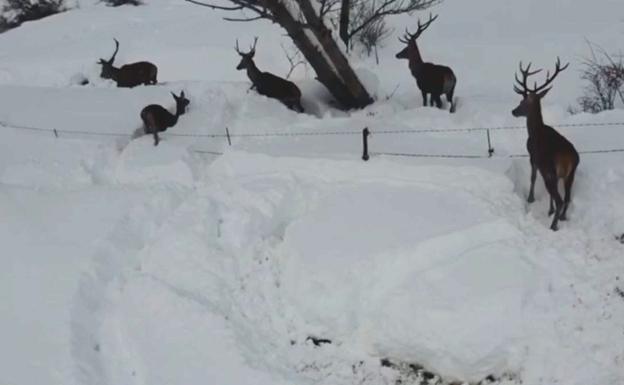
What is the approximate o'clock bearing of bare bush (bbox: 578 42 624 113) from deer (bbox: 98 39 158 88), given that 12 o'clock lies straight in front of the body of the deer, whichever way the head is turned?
The bare bush is roughly at 7 o'clock from the deer.

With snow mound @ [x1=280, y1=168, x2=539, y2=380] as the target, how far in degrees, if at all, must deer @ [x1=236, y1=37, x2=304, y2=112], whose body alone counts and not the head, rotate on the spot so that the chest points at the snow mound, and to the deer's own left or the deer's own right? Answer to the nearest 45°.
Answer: approximately 90° to the deer's own left

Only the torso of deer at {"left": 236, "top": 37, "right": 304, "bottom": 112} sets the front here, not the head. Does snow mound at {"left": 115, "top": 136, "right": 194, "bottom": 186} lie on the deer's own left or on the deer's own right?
on the deer's own left

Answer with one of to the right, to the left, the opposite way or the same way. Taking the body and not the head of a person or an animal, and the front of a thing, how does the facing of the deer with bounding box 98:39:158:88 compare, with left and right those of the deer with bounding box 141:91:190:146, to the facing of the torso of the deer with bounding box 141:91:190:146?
the opposite way

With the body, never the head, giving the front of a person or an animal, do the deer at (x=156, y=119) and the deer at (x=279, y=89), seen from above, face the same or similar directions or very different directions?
very different directions

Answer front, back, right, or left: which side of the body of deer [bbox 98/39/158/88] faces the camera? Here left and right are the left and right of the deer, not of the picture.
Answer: left

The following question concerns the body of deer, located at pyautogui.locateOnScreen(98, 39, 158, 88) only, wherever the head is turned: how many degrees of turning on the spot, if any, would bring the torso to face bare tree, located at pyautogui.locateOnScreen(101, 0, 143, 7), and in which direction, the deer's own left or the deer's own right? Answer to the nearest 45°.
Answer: approximately 90° to the deer's own right

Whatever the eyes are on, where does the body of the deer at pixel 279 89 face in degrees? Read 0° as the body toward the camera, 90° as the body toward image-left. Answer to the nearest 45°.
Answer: approximately 90°

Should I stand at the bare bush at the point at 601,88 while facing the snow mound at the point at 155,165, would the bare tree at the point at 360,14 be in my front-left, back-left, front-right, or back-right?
front-right

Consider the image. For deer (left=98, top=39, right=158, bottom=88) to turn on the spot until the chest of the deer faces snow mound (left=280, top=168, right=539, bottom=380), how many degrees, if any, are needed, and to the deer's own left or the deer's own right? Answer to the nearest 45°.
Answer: approximately 90° to the deer's own left

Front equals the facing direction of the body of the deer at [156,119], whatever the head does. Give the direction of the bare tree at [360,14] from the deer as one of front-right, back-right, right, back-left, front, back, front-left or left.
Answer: front-left

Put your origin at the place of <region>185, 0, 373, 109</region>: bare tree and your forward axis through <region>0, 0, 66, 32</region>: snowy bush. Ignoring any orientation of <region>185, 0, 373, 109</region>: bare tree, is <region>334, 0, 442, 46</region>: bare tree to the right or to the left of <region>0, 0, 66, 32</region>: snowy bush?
right

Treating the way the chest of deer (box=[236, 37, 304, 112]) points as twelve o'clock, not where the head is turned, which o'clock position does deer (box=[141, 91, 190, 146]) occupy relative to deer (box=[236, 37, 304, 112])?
deer (box=[141, 91, 190, 146]) is roughly at 11 o'clock from deer (box=[236, 37, 304, 112]).

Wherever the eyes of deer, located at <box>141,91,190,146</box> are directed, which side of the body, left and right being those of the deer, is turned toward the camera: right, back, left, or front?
right

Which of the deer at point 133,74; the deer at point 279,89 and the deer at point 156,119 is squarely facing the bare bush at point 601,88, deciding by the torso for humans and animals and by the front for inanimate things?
the deer at point 156,119

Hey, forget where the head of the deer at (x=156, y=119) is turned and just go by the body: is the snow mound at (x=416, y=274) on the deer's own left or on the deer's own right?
on the deer's own right

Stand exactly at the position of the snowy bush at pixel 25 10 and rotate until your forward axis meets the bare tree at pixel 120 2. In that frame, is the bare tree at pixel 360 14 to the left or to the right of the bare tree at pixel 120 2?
right
